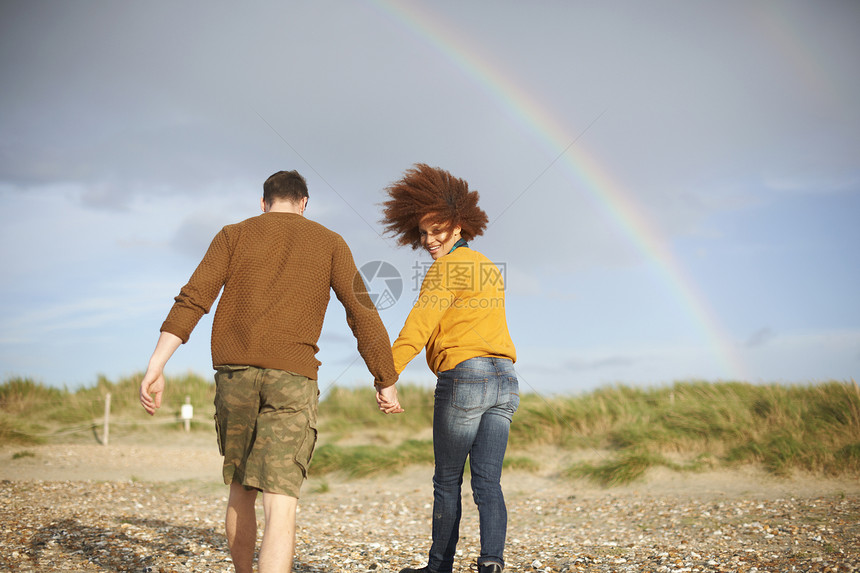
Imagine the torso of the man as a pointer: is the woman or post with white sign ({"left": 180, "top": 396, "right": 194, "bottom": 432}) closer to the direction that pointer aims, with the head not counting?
the post with white sign

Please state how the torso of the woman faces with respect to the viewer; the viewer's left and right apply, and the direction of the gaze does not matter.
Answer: facing away from the viewer and to the left of the viewer

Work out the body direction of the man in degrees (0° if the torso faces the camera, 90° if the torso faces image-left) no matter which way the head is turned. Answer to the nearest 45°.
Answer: approximately 180°

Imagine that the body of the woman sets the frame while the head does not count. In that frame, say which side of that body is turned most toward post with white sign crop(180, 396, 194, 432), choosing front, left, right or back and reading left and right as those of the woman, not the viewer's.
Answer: front

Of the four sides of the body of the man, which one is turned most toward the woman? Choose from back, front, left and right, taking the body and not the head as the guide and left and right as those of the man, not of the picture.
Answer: right

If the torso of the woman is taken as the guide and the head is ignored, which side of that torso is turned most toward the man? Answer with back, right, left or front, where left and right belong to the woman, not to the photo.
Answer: left

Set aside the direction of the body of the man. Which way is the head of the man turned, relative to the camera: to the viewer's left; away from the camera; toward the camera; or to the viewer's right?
away from the camera

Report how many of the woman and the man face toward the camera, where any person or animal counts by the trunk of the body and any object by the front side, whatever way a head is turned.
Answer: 0

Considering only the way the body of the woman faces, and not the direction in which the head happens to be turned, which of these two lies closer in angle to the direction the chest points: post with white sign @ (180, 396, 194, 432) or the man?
the post with white sign

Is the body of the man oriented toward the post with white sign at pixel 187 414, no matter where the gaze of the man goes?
yes
